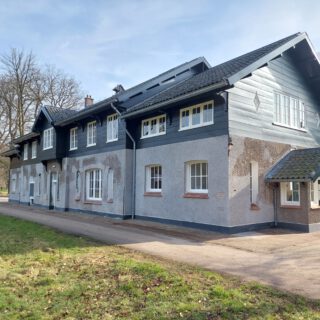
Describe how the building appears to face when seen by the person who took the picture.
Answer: facing the viewer and to the left of the viewer
